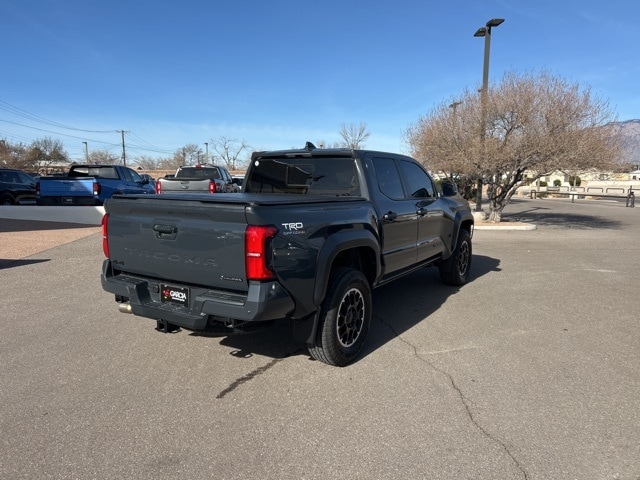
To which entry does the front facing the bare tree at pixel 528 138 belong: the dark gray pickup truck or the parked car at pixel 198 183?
the dark gray pickup truck

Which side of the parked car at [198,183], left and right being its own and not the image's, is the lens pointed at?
back

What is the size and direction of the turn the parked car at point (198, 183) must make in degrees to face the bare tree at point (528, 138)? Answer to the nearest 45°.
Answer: approximately 90° to its right

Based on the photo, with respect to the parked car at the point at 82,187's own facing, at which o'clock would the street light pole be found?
The street light pole is roughly at 2 o'clock from the parked car.

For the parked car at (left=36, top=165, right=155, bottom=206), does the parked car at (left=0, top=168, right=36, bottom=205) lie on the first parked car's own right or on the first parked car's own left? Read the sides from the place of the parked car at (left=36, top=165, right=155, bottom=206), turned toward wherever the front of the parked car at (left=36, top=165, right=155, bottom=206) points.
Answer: on the first parked car's own left

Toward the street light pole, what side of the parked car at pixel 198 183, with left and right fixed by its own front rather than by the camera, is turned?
right

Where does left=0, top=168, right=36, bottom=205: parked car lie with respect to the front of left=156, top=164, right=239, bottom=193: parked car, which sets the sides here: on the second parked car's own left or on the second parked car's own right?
on the second parked car's own left

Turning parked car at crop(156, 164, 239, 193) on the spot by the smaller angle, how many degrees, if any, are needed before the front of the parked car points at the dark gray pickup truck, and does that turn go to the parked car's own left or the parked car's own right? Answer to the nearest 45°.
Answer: approximately 180°

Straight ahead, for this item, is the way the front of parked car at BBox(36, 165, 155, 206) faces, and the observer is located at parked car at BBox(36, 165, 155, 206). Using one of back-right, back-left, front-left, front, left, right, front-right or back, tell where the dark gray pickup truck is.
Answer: back-right

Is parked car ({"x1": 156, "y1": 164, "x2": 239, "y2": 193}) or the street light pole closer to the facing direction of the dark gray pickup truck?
the street light pole

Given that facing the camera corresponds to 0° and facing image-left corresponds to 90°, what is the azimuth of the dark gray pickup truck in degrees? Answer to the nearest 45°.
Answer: approximately 225°

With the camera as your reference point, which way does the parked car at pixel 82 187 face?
facing away from the viewer and to the right of the viewer

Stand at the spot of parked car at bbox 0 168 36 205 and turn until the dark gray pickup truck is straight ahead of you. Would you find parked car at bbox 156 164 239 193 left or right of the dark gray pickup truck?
left

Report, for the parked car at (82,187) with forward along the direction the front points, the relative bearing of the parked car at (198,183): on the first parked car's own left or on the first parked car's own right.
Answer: on the first parked car's own right

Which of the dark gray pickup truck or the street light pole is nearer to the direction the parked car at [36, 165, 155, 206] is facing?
the street light pole
